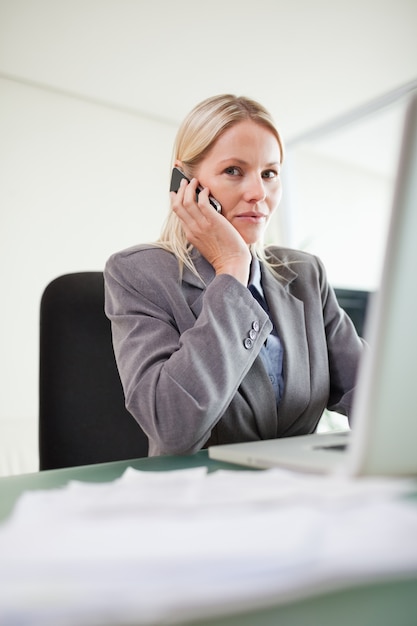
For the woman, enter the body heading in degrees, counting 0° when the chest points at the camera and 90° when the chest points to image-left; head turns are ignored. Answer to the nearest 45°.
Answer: approximately 315°

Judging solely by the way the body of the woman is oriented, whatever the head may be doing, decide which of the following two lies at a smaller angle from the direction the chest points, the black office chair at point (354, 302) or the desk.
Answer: the desk

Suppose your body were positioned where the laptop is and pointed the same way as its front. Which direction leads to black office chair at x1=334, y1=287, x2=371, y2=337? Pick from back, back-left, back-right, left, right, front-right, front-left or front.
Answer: front-right

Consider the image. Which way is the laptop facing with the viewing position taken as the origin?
facing away from the viewer and to the left of the viewer

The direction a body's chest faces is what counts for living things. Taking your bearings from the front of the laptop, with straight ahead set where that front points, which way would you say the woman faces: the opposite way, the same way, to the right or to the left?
the opposite way

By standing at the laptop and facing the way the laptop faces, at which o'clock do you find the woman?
The woman is roughly at 1 o'clock from the laptop.

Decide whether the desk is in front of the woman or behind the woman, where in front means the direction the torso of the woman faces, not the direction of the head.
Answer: in front
